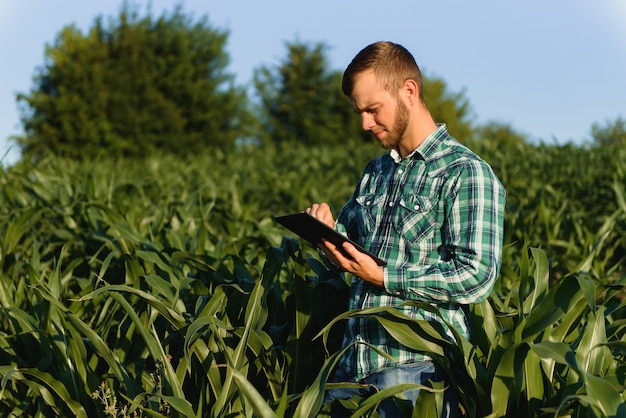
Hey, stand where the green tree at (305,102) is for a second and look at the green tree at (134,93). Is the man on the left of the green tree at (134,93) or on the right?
left

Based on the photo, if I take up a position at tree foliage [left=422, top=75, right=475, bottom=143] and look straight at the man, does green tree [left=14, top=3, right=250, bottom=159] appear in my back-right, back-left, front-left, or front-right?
front-right

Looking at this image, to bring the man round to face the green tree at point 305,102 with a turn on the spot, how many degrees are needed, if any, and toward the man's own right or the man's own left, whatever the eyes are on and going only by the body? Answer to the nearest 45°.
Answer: approximately 135° to the man's own right

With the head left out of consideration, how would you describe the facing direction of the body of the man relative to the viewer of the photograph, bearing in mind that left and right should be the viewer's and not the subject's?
facing the viewer and to the left of the viewer

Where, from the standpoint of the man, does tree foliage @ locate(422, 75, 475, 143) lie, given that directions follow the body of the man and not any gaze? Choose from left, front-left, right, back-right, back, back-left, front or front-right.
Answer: back-right

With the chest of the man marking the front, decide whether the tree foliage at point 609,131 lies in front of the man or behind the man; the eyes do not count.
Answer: behind

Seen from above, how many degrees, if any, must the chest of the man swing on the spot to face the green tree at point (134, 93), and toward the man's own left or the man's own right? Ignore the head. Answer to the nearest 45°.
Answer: approximately 135° to the man's own right
